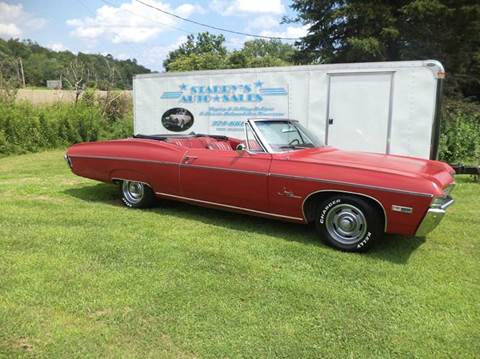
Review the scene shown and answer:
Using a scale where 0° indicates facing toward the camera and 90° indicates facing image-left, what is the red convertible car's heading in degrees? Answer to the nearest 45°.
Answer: approximately 315°

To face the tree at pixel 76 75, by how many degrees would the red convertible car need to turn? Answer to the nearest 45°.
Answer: approximately 180°

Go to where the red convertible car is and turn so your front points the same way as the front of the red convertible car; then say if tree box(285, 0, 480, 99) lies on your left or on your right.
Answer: on your left

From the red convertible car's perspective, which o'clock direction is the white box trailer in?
The white box trailer is roughly at 8 o'clock from the red convertible car.

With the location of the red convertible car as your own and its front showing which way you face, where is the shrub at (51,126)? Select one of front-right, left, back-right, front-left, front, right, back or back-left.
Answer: back

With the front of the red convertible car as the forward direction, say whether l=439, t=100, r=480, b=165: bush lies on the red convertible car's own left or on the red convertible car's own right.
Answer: on the red convertible car's own left
